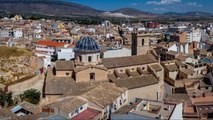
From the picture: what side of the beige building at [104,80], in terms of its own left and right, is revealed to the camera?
right
